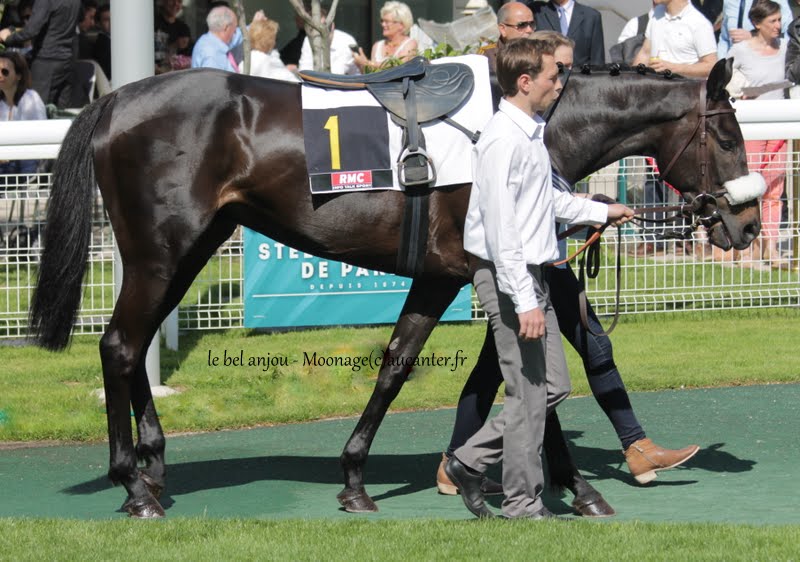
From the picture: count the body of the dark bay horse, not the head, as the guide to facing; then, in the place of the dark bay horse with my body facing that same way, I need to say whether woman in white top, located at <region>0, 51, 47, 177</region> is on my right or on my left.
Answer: on my left

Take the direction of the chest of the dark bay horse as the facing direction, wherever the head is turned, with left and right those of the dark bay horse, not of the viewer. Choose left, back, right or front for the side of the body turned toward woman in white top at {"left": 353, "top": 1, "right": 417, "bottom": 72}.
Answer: left

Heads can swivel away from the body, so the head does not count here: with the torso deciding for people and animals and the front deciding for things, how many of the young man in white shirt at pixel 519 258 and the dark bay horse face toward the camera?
0

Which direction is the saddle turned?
to the viewer's right

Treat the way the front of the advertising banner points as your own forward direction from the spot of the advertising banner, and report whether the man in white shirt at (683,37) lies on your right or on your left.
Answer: on your left

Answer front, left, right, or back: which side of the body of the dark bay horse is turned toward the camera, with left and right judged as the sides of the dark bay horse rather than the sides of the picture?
right

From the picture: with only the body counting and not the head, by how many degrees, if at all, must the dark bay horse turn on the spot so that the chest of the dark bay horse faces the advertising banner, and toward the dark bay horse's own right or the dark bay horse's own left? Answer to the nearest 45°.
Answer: approximately 90° to the dark bay horse's own left

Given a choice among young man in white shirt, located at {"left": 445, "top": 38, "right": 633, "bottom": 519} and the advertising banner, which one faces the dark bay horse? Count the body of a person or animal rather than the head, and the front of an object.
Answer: the advertising banner

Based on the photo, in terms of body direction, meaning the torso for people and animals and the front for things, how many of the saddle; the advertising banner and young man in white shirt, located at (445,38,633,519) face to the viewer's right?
2

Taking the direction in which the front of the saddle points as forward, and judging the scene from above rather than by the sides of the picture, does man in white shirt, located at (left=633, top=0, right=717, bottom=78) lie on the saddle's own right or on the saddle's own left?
on the saddle's own left

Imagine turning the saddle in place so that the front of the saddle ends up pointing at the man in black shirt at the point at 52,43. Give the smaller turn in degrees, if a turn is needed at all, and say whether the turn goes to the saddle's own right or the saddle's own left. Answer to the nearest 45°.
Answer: approximately 135° to the saddle's own left

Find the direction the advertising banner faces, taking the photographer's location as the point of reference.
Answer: facing the viewer

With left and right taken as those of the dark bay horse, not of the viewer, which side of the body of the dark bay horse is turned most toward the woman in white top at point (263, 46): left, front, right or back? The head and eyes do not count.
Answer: left

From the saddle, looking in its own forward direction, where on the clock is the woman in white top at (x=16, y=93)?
The woman in white top is roughly at 8 o'clock from the saddle.

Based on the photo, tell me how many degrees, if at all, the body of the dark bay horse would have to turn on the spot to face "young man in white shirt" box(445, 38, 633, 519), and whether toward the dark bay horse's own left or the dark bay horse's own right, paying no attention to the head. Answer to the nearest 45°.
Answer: approximately 45° to the dark bay horse's own right

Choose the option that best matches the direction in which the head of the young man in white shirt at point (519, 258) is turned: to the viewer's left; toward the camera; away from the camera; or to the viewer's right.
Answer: to the viewer's right

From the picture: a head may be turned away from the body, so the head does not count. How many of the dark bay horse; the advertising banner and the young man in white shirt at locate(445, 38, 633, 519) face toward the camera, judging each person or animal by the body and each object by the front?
1
